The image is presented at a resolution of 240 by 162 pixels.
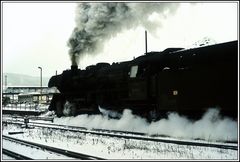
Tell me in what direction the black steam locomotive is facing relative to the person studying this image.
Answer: facing away from the viewer and to the left of the viewer

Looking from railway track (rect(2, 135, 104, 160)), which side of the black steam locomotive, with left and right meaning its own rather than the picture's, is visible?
left
